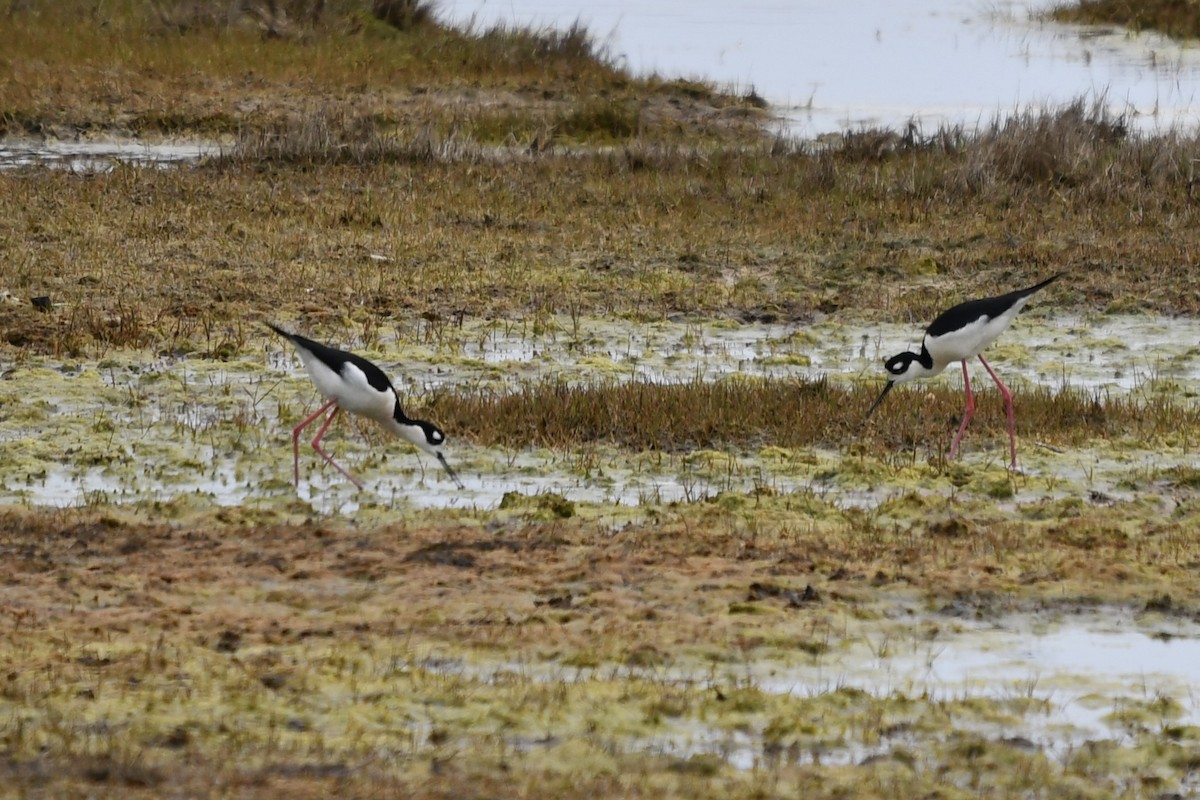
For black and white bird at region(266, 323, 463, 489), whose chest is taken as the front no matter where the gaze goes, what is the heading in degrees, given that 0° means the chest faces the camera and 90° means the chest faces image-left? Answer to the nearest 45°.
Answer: approximately 270°

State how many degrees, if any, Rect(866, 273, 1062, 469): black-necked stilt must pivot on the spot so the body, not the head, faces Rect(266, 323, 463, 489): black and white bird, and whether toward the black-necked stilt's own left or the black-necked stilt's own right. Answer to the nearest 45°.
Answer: approximately 45° to the black-necked stilt's own left

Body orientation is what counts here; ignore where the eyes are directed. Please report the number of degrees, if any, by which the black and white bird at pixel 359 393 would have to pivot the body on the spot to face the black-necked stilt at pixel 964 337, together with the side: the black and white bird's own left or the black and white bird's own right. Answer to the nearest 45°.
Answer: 0° — it already faces it

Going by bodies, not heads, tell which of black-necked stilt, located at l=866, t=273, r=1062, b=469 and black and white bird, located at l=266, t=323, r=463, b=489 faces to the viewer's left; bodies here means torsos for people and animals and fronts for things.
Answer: the black-necked stilt

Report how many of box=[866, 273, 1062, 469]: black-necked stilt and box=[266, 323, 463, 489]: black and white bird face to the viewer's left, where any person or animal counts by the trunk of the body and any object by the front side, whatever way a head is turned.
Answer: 1

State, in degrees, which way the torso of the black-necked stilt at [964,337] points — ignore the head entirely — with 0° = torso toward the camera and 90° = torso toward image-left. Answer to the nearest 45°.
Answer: approximately 90°

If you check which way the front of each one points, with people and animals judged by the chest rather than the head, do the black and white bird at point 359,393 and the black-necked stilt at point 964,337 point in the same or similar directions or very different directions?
very different directions
